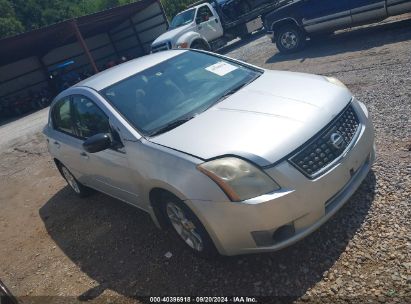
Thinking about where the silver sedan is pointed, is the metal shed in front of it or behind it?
behind

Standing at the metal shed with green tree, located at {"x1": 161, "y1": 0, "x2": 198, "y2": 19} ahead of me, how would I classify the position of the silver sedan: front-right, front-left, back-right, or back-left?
back-right

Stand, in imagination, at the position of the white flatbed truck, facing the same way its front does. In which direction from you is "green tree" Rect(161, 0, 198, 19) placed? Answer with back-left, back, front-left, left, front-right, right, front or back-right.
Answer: back-right

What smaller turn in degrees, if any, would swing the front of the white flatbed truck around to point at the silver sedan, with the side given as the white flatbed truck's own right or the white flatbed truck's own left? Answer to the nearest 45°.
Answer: approximately 45° to the white flatbed truck's own left

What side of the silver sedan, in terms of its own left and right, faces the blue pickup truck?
left

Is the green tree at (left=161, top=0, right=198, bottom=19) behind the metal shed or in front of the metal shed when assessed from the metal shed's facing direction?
behind

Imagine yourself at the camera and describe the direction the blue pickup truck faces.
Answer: facing to the left of the viewer

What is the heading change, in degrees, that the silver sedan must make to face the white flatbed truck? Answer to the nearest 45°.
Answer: approximately 135° to its left

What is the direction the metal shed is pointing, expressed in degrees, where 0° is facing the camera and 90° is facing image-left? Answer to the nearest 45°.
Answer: approximately 0°

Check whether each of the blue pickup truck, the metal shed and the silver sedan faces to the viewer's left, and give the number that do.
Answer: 1
